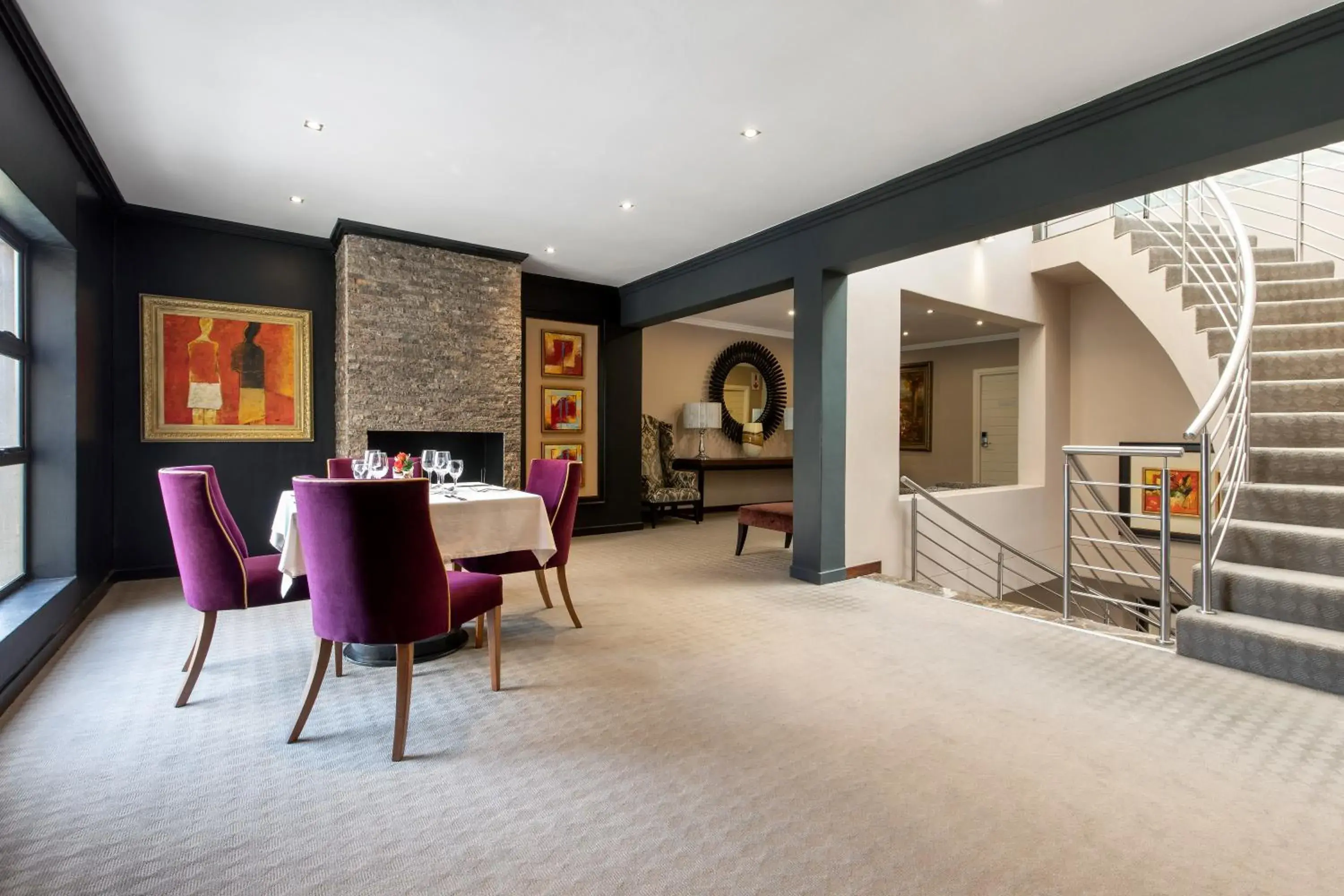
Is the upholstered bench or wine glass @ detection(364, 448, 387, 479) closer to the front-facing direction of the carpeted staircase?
the wine glass

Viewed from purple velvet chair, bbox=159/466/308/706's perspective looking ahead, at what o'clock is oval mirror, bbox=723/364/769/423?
The oval mirror is roughly at 11 o'clock from the purple velvet chair.

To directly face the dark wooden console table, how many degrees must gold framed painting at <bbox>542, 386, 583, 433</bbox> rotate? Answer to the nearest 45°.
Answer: approximately 90° to its left

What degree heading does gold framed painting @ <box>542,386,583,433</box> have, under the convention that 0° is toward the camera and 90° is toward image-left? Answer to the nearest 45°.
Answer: approximately 315°

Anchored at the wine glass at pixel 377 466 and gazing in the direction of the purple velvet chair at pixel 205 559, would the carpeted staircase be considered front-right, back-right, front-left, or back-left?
back-left

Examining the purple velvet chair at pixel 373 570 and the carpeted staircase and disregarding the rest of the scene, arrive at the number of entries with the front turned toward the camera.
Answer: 1

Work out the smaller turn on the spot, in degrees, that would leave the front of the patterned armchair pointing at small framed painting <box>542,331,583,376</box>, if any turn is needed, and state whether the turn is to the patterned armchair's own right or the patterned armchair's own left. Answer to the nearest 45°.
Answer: approximately 90° to the patterned armchair's own right

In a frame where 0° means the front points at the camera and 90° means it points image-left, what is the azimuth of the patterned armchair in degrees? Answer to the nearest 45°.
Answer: approximately 315°

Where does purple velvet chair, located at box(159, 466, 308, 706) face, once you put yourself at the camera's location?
facing to the right of the viewer

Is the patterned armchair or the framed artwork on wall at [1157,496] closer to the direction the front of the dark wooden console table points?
the framed artwork on wall

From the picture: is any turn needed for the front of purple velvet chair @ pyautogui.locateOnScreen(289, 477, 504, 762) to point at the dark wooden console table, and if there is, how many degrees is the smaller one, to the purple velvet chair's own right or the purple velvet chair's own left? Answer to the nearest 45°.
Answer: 0° — it already faces it

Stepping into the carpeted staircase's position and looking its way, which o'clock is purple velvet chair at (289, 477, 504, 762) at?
The purple velvet chair is roughly at 1 o'clock from the carpeted staircase.

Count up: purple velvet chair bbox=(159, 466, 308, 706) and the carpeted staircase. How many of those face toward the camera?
1

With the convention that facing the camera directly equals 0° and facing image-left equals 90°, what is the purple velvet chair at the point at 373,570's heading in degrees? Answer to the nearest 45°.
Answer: approximately 225°
